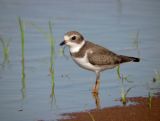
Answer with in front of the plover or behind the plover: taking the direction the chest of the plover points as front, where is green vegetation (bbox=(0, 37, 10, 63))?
in front

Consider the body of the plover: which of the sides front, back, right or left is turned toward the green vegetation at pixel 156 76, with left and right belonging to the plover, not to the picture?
back

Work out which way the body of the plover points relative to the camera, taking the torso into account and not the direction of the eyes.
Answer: to the viewer's left
